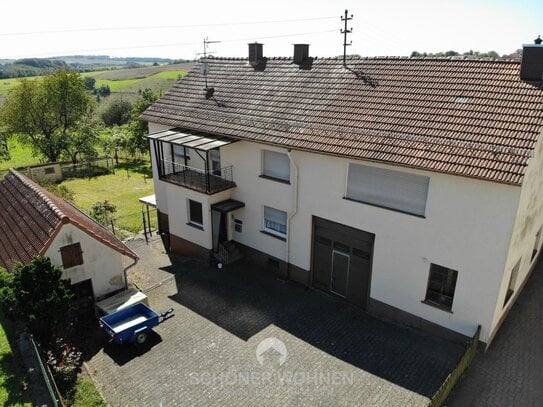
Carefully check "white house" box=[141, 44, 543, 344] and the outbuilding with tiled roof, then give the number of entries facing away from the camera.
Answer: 0

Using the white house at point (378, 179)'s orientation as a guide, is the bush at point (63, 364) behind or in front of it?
in front

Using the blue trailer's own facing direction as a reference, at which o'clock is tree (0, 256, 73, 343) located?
The tree is roughly at 7 o'clock from the blue trailer.

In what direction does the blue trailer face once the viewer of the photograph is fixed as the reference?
facing away from the viewer and to the right of the viewer

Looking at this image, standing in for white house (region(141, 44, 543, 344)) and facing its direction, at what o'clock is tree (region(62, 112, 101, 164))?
The tree is roughly at 3 o'clock from the white house.

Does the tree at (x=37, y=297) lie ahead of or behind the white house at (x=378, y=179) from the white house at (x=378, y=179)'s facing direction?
ahead

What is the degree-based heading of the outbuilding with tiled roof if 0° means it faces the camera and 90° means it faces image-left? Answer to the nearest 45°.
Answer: approximately 315°

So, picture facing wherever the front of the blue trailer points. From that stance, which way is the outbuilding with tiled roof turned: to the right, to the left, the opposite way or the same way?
to the right

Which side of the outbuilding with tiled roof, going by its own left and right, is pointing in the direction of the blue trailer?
front

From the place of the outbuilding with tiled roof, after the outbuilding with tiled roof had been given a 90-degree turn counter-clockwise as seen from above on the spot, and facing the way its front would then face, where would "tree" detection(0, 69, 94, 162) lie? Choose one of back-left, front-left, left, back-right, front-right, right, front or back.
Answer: front-left

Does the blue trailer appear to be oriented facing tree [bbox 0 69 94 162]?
no

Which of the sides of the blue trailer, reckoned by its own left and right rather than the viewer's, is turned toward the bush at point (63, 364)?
back

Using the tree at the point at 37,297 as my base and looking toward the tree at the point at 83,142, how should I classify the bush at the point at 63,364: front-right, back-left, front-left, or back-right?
back-right

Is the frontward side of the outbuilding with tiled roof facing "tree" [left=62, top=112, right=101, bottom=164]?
no

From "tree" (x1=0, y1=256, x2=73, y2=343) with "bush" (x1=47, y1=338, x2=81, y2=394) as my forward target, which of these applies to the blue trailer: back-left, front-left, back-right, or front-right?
front-left

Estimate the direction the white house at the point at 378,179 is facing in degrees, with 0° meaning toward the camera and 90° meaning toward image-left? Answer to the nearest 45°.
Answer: approximately 45°
